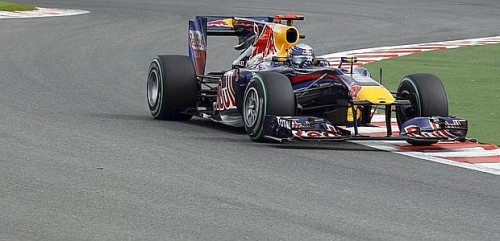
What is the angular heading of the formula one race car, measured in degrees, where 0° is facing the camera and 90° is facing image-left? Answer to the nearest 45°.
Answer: approximately 315°
